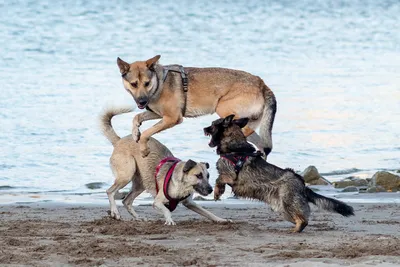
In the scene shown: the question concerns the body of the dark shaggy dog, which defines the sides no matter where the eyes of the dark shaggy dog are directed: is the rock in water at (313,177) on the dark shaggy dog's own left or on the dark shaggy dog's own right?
on the dark shaggy dog's own right

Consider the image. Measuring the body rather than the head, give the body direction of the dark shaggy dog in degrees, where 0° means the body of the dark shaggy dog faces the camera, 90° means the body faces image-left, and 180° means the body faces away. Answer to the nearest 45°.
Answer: approximately 90°

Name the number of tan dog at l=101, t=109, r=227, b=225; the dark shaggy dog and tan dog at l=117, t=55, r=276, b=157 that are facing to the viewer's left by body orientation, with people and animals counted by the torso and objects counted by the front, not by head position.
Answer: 2

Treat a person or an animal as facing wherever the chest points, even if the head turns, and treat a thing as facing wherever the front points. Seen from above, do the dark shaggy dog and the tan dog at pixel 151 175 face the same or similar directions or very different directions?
very different directions

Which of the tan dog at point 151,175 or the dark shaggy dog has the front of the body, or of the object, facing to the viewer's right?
the tan dog

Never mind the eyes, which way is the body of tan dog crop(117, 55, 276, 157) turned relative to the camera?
to the viewer's left

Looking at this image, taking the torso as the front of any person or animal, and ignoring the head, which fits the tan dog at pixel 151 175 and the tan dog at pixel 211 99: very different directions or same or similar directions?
very different directions

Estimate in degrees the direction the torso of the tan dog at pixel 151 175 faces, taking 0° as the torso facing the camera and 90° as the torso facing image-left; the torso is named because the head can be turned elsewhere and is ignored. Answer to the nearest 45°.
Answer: approximately 270°
